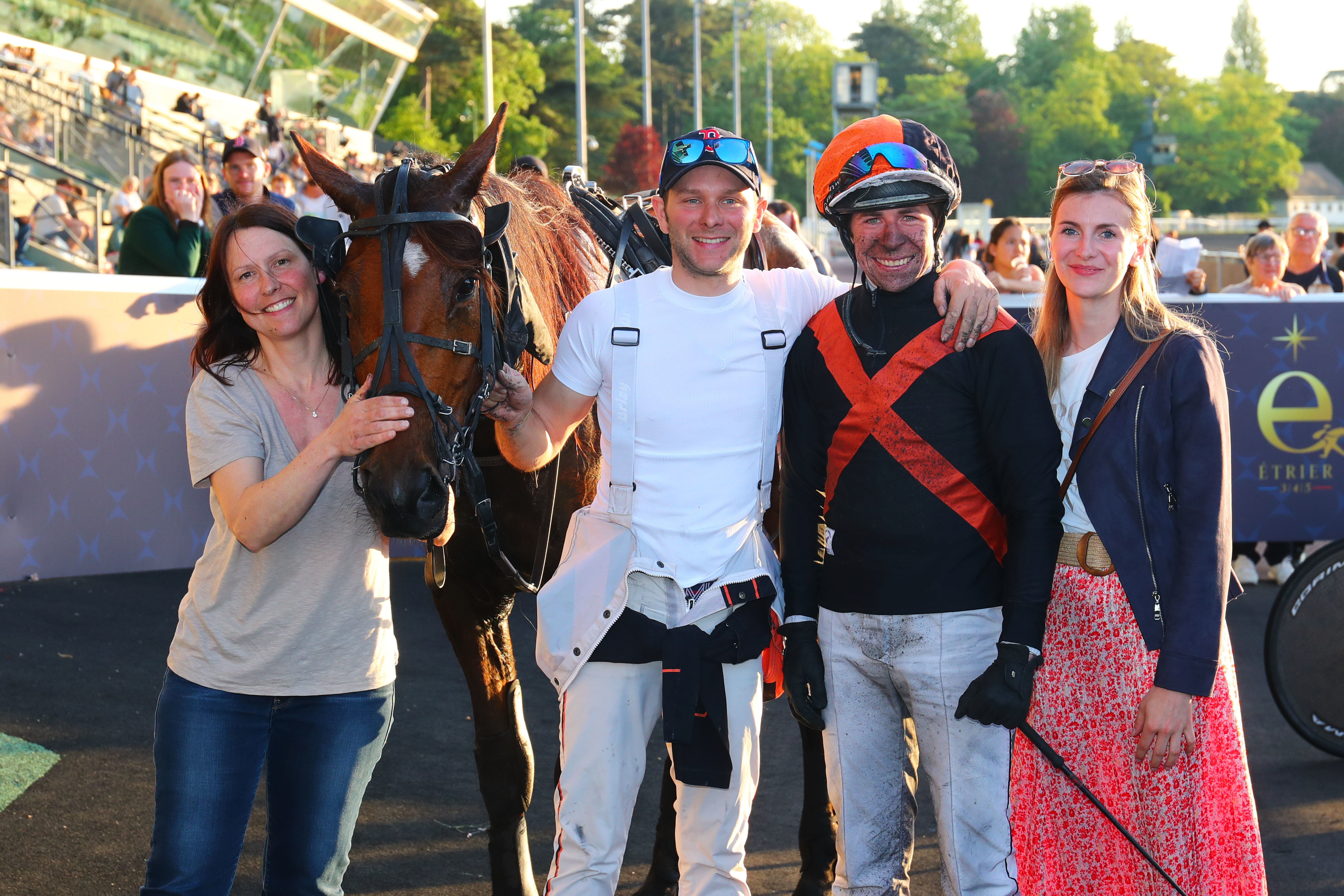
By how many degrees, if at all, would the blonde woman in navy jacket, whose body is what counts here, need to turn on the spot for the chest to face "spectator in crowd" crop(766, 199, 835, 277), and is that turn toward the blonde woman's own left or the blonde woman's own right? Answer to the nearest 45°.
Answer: approximately 90° to the blonde woman's own right

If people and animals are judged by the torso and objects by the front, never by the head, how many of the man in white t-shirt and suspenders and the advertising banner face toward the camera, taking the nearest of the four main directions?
2

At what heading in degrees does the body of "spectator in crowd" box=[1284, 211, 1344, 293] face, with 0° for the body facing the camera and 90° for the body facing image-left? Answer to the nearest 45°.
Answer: approximately 0°

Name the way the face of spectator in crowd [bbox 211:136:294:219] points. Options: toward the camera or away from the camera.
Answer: toward the camera

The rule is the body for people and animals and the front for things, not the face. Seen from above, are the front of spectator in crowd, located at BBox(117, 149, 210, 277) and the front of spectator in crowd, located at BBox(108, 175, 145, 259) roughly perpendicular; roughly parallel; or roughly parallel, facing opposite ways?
roughly parallel

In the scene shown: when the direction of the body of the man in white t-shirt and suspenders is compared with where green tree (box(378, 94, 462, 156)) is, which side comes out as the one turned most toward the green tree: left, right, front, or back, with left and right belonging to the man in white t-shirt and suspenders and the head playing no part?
back

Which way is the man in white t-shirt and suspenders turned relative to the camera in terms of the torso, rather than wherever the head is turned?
toward the camera

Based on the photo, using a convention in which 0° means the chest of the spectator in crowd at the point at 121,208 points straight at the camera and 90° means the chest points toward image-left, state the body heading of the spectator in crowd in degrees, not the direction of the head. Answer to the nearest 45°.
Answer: approximately 315°

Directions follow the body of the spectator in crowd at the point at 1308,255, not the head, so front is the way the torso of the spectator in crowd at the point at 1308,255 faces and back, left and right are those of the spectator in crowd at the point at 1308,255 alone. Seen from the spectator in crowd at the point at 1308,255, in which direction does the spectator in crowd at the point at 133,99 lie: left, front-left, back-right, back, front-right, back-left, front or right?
right

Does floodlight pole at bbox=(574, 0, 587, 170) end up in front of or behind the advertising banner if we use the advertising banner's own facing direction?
behind

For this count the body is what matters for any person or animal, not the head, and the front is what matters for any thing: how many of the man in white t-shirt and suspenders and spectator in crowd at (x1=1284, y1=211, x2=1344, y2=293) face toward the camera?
2

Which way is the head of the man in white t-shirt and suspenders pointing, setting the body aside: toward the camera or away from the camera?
toward the camera

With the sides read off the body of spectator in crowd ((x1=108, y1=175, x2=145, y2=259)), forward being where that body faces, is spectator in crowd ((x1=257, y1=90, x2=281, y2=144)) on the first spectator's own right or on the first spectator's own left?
on the first spectator's own left

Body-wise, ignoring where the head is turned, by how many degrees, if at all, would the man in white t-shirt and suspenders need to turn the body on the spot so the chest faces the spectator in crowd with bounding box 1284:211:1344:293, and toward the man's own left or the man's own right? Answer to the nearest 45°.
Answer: approximately 135° to the man's own left

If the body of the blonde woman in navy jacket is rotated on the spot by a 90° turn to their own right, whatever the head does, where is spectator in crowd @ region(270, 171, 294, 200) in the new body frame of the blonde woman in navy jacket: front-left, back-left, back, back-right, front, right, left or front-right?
front
